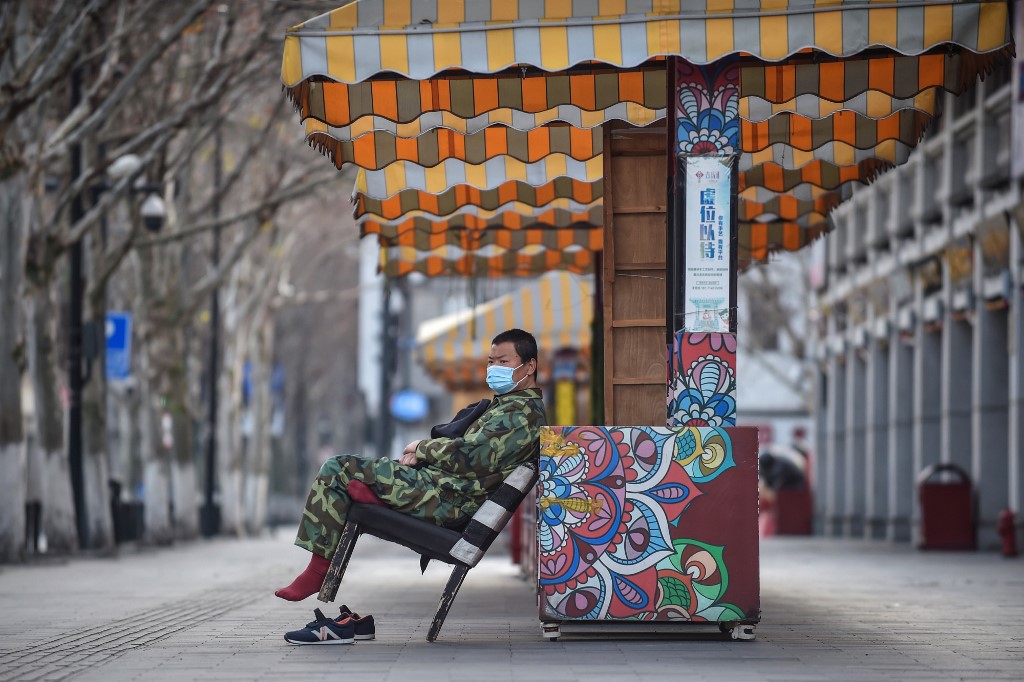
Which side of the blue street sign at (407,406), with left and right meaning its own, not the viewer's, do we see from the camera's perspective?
front

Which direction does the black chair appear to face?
to the viewer's left

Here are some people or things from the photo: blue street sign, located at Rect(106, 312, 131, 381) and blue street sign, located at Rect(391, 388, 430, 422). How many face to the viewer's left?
0

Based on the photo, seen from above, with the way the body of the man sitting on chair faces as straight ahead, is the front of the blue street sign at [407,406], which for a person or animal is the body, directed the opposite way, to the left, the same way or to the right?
to the left

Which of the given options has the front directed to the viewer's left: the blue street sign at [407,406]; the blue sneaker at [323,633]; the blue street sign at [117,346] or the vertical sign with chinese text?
the blue sneaker

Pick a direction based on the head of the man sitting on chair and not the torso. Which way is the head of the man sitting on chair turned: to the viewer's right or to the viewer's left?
to the viewer's left

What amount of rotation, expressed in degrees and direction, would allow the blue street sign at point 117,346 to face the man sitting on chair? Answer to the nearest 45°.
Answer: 0° — it already faces them

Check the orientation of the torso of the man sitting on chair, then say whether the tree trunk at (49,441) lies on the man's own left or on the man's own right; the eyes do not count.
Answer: on the man's own right

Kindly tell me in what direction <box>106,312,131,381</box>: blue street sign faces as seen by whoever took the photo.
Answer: facing the viewer

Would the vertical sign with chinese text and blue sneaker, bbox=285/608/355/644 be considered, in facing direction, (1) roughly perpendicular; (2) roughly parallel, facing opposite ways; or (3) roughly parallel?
roughly perpendicular

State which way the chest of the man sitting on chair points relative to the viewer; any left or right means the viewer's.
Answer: facing to the left of the viewer

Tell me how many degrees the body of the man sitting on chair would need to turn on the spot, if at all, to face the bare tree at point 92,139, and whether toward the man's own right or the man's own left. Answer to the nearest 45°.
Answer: approximately 90° to the man's own right

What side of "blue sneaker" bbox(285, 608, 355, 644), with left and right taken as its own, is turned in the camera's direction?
left

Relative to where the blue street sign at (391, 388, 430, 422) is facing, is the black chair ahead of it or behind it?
ahead
